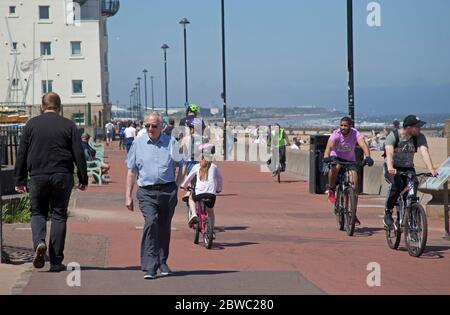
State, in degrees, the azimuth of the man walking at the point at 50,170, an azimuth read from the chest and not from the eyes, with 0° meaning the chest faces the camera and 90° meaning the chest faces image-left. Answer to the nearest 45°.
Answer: approximately 180°

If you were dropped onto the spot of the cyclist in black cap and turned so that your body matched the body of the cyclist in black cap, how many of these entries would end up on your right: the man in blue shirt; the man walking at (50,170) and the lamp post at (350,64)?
2

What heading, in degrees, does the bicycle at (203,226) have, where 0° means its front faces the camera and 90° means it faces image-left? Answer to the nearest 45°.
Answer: approximately 135°

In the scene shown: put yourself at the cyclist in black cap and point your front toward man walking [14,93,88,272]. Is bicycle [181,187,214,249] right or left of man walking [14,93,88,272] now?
right

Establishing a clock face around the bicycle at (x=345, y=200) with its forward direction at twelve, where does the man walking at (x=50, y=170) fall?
The man walking is roughly at 1 o'clock from the bicycle.

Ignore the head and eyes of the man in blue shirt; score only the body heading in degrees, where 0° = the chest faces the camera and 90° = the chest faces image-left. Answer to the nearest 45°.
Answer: approximately 0°

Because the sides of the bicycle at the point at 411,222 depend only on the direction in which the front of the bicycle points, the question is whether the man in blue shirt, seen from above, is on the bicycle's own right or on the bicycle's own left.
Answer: on the bicycle's own right

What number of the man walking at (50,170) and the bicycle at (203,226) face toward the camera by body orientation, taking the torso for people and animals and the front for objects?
0

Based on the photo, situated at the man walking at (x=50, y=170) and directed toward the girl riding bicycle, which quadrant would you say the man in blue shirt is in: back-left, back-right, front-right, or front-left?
front-right

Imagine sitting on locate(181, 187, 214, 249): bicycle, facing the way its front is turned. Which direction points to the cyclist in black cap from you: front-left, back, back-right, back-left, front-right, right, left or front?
back-right

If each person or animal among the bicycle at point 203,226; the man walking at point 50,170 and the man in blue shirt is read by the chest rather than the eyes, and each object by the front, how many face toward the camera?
1

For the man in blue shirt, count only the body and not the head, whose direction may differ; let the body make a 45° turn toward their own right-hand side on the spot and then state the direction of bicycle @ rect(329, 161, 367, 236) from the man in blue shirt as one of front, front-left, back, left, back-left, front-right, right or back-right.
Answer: back

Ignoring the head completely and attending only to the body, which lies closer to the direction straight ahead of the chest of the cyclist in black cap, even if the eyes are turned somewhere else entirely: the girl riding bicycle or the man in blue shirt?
the man in blue shirt

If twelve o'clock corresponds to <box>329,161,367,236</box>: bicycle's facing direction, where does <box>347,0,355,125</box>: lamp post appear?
The lamp post is roughly at 6 o'clock from the bicycle.

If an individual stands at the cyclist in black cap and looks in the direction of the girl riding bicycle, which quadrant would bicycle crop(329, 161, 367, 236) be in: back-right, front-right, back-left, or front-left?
front-right

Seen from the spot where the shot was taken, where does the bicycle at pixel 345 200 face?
facing the viewer

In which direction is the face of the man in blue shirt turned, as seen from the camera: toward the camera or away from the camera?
toward the camera

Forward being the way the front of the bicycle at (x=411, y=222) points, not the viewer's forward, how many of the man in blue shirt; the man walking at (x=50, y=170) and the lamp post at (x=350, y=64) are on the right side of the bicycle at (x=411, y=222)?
2

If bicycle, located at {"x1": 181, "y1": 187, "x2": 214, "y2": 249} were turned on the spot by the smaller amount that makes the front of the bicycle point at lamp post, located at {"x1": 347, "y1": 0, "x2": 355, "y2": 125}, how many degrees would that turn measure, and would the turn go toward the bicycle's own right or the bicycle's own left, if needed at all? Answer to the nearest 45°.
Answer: approximately 45° to the bicycle's own right
